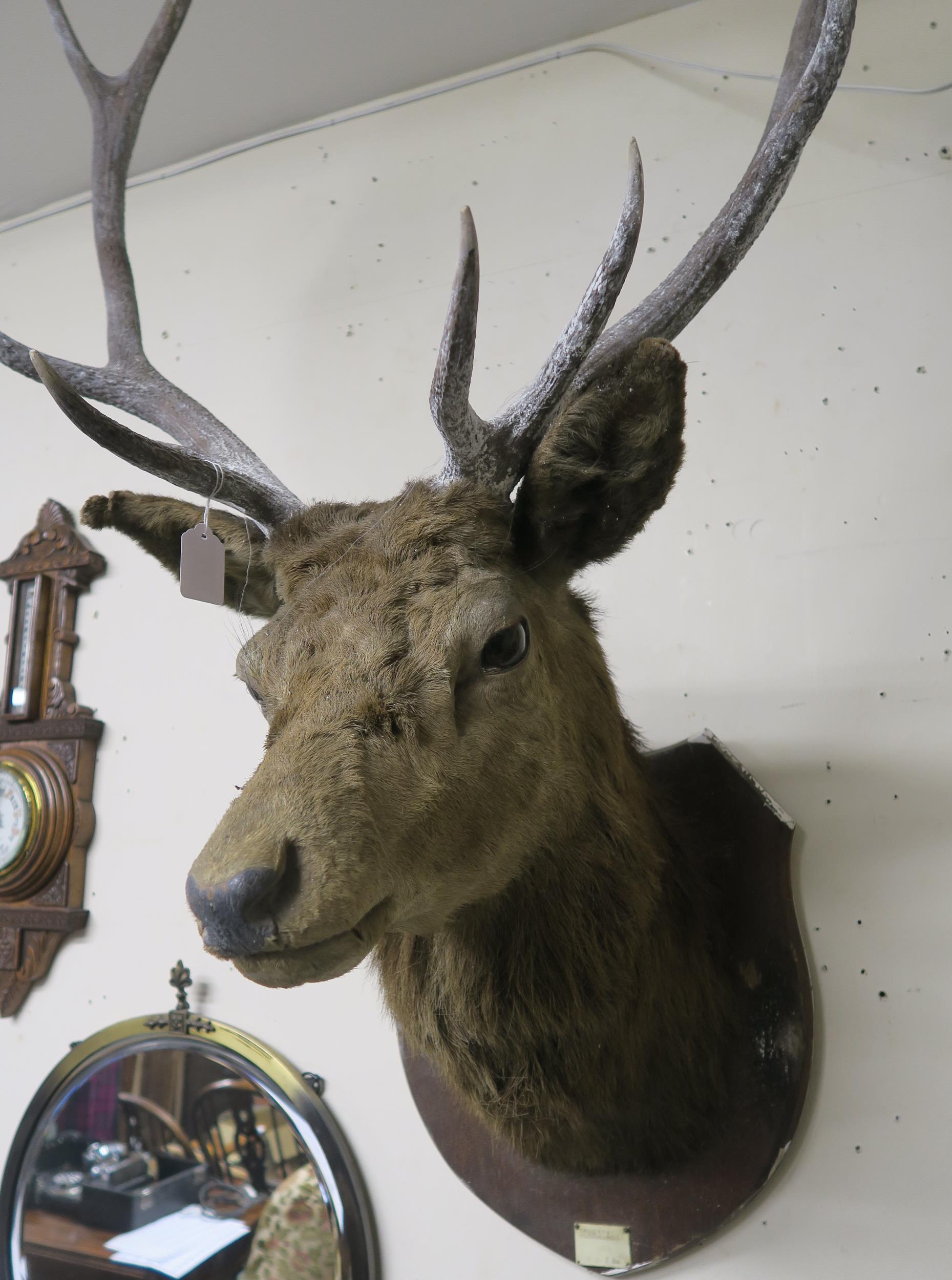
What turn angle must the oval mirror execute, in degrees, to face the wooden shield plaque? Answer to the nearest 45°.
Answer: approximately 45° to its left

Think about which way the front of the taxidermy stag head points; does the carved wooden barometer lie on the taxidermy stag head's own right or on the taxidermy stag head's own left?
on the taxidermy stag head's own right

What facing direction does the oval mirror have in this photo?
toward the camera

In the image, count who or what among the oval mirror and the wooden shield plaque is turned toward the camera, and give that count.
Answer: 2

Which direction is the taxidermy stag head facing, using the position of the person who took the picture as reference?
facing the viewer and to the left of the viewer

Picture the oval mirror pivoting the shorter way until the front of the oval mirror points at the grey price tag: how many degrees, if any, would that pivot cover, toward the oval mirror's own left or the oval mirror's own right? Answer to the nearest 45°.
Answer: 0° — it already faces it

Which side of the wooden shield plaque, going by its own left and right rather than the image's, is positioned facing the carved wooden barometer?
right

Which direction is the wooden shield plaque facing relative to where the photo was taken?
toward the camera
